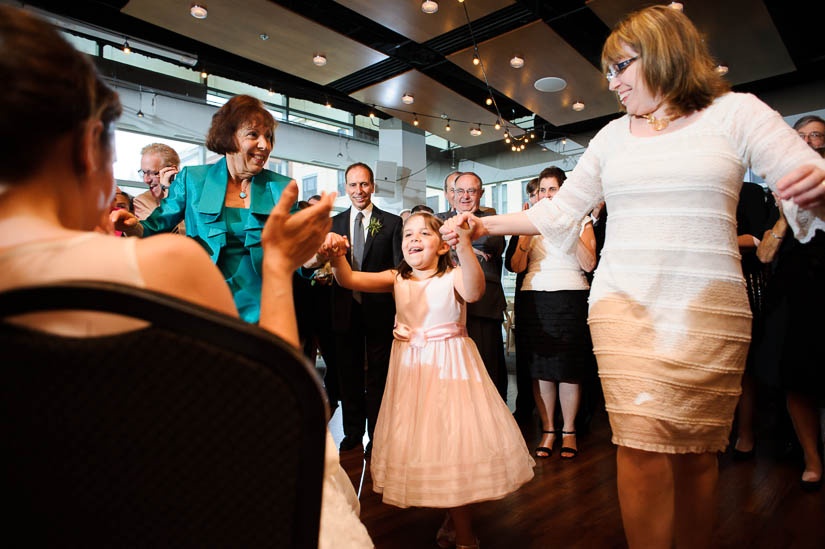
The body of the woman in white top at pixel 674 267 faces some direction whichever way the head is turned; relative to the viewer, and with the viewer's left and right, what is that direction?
facing the viewer

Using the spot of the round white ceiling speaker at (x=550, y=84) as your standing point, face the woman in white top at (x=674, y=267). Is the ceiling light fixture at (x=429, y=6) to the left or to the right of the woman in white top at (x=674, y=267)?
right

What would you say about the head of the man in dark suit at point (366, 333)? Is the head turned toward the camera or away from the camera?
toward the camera

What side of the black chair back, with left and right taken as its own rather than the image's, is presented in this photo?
back

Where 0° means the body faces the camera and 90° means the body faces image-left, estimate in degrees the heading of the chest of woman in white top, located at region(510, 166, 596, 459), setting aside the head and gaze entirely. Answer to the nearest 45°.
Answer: approximately 0°

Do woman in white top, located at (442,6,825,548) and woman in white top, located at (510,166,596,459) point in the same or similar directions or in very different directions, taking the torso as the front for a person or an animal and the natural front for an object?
same or similar directions

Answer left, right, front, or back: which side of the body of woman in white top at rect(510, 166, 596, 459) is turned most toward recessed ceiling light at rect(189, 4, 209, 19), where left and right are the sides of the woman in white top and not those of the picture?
right

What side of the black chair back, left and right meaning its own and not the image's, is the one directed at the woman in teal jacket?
front

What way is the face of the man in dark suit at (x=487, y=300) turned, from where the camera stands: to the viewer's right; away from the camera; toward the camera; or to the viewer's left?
toward the camera

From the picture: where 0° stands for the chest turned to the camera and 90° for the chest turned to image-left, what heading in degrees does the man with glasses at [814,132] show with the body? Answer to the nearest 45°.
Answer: approximately 45°

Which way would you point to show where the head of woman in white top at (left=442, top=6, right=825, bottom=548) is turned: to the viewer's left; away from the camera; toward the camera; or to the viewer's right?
to the viewer's left

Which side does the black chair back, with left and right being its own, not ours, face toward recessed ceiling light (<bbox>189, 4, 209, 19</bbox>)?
front

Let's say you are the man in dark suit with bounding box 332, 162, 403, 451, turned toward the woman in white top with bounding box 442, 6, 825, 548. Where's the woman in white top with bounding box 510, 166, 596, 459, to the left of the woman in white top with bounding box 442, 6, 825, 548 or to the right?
left

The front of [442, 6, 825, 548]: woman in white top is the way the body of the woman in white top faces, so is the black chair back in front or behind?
in front
